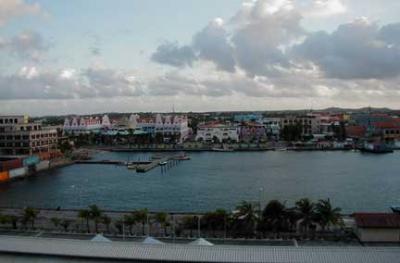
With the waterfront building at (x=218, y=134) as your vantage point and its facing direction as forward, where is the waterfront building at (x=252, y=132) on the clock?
the waterfront building at (x=252, y=132) is roughly at 8 o'clock from the waterfront building at (x=218, y=134).

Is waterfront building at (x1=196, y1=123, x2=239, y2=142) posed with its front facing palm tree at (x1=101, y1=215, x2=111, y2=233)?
yes

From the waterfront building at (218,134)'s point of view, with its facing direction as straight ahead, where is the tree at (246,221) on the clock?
The tree is roughly at 12 o'clock from the waterfront building.

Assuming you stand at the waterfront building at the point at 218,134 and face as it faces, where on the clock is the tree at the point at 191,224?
The tree is roughly at 12 o'clock from the waterfront building.

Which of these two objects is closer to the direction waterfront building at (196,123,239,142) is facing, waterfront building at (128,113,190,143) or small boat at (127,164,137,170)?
the small boat

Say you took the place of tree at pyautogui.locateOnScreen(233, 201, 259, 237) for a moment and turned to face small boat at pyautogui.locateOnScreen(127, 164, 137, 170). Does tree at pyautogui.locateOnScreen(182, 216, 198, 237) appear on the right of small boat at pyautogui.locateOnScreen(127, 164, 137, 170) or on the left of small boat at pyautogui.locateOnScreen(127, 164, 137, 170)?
left
